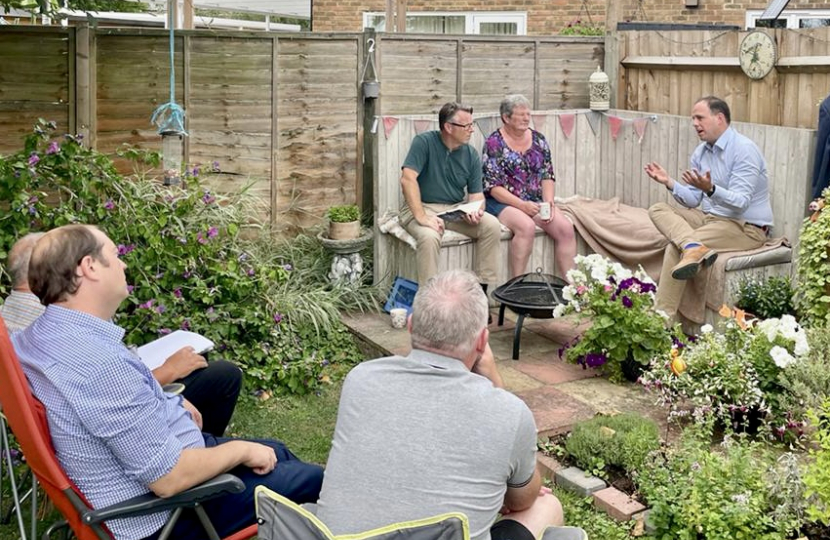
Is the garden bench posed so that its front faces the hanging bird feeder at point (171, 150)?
no

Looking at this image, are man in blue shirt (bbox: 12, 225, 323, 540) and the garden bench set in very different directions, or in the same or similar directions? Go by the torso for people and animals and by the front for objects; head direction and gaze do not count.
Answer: very different directions

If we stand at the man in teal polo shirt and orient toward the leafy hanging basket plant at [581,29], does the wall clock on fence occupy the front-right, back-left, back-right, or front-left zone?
front-right

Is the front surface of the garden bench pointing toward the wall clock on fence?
no

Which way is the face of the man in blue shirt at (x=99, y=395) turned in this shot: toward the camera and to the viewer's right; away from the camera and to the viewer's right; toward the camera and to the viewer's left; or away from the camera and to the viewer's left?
away from the camera and to the viewer's right

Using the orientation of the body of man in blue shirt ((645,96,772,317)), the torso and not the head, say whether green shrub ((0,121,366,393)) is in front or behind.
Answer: in front

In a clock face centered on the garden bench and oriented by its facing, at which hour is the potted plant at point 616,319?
The potted plant is roughly at 12 o'clock from the garden bench.

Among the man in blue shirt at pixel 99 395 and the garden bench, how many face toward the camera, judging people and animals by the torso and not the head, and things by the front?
1

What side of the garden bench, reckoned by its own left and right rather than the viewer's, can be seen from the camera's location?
front

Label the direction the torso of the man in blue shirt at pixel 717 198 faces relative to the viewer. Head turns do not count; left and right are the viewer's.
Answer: facing the viewer and to the left of the viewer

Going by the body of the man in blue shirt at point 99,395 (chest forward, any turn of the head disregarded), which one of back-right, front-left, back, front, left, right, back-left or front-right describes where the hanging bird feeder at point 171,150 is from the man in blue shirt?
front-left

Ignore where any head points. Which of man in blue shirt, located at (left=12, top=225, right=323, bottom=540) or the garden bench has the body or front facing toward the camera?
the garden bench

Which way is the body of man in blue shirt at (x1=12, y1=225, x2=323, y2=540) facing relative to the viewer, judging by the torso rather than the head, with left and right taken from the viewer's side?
facing away from the viewer and to the right of the viewer

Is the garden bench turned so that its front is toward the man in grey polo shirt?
yes

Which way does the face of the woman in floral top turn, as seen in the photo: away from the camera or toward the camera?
toward the camera

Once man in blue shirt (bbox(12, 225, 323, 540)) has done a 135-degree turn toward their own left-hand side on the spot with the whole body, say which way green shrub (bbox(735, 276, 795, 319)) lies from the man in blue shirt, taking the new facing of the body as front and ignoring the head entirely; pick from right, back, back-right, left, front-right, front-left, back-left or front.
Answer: back-right

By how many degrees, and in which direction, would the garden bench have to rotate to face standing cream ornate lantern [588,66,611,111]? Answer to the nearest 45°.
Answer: approximately 180°

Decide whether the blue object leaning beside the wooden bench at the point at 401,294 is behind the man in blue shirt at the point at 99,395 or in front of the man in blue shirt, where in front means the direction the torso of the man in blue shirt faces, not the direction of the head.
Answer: in front
